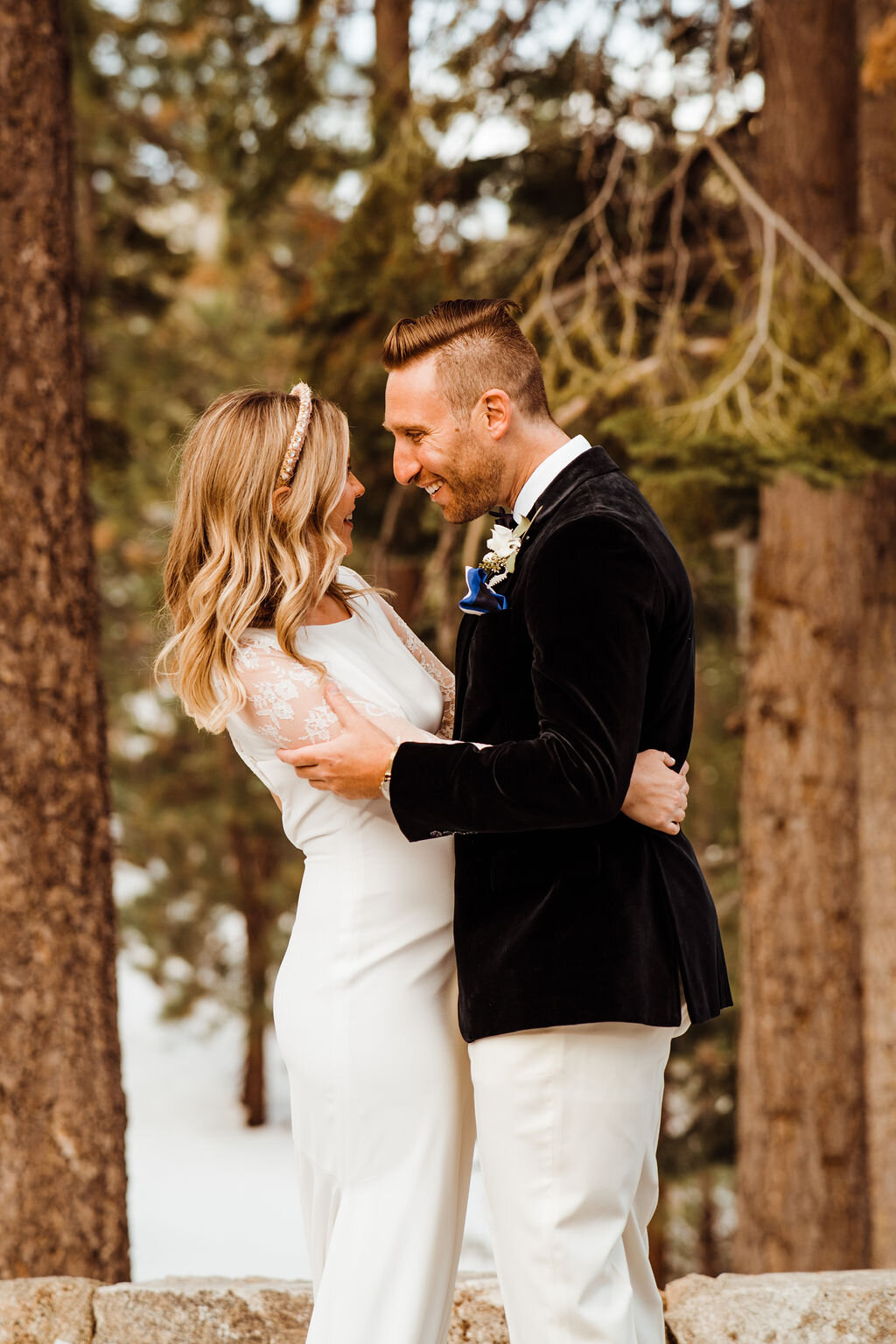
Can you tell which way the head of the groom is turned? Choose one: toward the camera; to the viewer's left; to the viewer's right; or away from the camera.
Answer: to the viewer's left

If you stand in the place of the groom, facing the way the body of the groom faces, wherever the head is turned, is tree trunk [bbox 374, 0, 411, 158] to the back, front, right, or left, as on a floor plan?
right

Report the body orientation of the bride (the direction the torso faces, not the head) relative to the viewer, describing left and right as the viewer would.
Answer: facing to the right of the viewer

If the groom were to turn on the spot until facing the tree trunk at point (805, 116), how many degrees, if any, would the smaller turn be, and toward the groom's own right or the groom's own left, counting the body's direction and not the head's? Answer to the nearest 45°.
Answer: approximately 90° to the groom's own right

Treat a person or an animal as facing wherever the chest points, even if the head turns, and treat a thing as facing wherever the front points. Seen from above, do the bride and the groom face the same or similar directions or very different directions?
very different directions

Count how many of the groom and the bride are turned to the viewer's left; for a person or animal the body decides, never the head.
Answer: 1

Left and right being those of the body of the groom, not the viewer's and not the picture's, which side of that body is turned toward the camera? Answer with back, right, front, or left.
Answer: left

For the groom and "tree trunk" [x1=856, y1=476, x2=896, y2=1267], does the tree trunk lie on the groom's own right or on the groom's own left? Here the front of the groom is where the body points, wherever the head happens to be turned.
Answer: on the groom's own right
